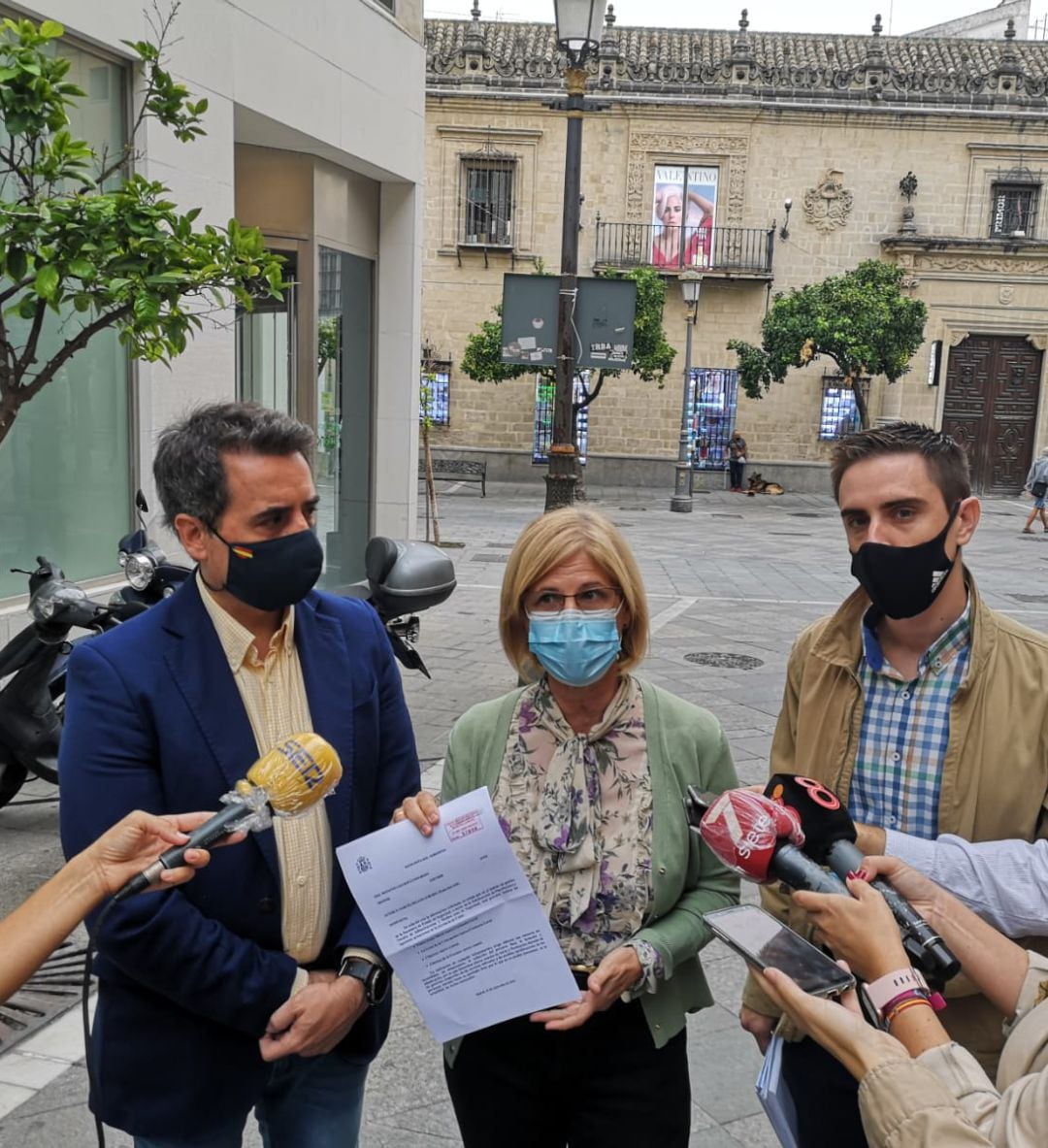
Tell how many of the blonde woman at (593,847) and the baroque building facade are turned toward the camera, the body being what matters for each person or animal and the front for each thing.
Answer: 2

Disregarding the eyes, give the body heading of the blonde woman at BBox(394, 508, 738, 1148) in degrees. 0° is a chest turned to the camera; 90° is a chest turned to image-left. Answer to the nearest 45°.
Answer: approximately 0°

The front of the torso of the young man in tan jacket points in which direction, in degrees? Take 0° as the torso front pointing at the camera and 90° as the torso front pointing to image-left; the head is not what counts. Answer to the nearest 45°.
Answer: approximately 45°

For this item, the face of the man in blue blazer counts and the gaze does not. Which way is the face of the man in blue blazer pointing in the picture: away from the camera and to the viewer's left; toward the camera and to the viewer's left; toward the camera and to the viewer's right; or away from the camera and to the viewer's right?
toward the camera and to the viewer's right

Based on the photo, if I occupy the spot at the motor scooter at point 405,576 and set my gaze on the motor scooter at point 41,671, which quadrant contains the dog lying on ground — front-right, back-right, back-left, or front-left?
back-right

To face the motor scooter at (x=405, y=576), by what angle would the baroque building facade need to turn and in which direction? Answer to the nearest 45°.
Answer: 0° — it already faces it

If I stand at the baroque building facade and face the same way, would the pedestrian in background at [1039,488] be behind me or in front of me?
in front

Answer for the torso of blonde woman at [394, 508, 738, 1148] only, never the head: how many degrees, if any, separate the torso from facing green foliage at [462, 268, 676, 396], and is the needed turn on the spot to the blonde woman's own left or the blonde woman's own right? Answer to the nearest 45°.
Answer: approximately 180°

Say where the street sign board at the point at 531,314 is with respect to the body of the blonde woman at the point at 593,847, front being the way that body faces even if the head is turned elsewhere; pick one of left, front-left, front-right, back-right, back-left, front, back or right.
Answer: back

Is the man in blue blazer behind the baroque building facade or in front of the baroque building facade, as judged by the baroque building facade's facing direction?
in front

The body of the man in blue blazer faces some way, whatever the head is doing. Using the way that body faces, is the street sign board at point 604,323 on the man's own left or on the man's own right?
on the man's own left

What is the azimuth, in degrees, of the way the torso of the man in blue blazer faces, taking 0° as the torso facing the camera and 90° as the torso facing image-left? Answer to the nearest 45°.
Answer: approximately 315°
